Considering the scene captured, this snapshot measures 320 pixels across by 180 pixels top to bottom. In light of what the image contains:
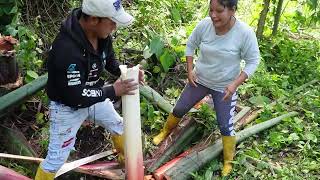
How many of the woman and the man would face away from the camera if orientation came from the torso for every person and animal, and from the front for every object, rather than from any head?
0

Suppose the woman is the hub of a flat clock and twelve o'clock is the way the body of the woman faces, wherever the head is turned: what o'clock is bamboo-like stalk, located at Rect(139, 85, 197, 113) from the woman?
The bamboo-like stalk is roughly at 3 o'clock from the woman.

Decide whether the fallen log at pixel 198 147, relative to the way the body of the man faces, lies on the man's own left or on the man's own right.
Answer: on the man's own left

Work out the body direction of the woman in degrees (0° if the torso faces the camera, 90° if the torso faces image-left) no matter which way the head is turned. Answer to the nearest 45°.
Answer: approximately 45°

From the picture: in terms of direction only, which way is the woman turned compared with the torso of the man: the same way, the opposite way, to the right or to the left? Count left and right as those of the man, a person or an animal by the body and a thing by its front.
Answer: to the right

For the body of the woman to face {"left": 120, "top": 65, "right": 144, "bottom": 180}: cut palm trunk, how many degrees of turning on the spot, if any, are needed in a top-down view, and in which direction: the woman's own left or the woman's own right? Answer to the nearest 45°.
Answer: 0° — they already face it

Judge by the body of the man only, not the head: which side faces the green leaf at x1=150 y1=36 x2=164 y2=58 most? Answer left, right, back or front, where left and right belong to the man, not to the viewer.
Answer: left

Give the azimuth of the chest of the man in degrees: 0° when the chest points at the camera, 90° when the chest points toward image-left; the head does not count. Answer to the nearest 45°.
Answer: approximately 315°

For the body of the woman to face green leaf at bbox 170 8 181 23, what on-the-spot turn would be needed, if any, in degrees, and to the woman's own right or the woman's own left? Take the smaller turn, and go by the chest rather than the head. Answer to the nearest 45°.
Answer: approximately 135° to the woman's own right
